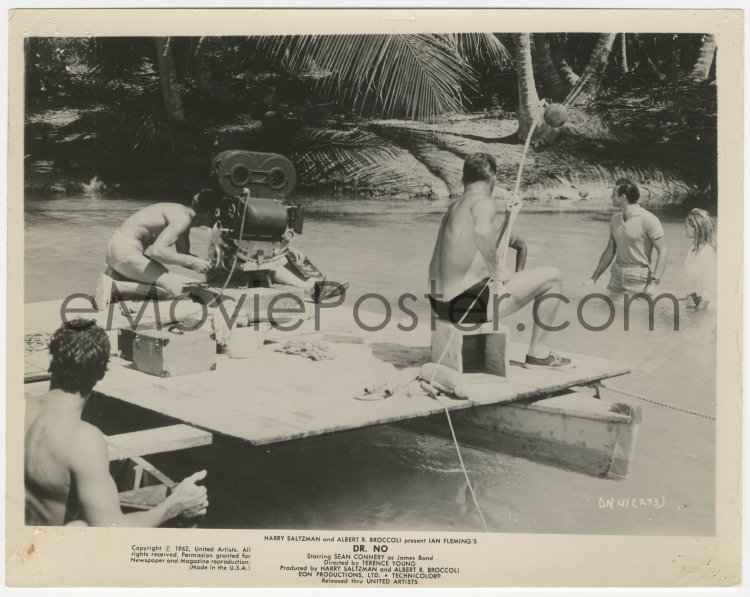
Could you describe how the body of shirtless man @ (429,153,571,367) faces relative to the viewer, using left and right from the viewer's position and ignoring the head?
facing away from the viewer and to the right of the viewer

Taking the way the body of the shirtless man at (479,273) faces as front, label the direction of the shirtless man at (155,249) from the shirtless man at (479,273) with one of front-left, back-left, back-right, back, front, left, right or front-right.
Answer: back-left

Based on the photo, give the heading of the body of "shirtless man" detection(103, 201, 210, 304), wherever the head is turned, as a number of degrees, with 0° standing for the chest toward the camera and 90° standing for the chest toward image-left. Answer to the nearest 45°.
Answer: approximately 270°
